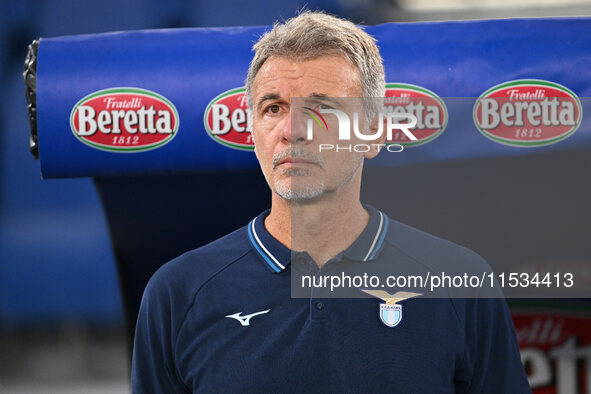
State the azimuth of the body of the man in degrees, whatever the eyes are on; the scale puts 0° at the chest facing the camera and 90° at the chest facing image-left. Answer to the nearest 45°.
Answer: approximately 0°
